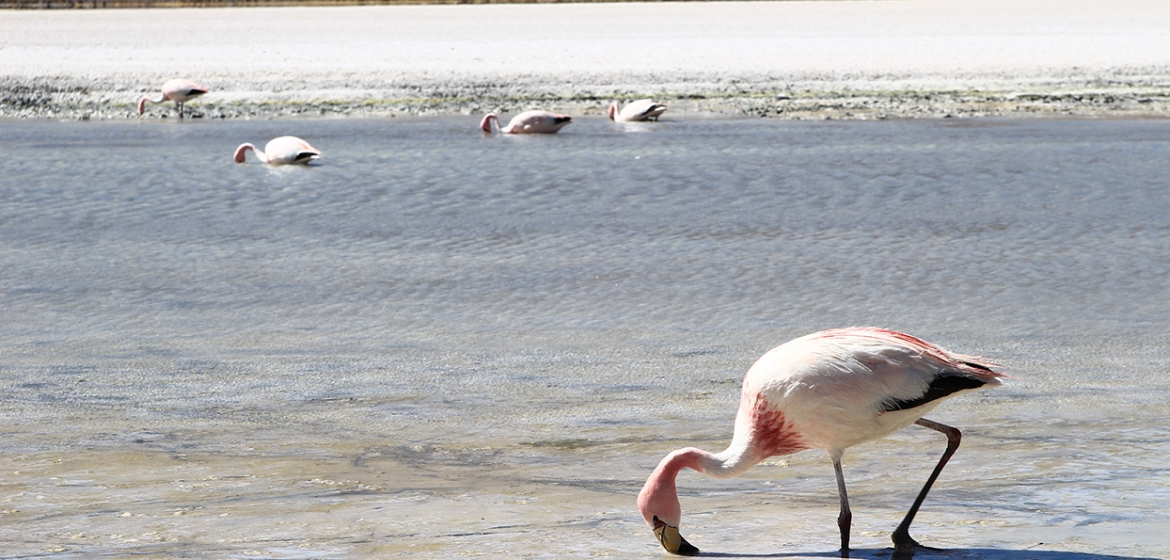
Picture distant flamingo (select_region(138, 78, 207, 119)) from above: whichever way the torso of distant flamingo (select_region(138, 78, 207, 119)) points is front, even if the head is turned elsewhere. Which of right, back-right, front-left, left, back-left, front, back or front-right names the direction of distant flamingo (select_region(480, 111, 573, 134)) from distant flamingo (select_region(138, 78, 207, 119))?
back-left

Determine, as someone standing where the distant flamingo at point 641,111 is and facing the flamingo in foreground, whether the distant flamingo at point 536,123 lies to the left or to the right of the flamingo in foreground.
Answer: right

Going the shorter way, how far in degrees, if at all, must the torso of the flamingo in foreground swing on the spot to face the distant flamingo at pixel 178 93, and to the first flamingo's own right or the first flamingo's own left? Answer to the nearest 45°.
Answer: approximately 45° to the first flamingo's own right

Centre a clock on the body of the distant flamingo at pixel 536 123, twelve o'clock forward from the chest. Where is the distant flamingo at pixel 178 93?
the distant flamingo at pixel 178 93 is roughly at 1 o'clock from the distant flamingo at pixel 536 123.

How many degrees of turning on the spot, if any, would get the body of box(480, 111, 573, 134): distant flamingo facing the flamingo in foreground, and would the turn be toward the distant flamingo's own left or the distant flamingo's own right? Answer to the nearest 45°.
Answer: approximately 90° to the distant flamingo's own left

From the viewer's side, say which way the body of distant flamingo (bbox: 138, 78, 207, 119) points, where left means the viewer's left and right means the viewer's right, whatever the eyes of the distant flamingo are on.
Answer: facing to the left of the viewer

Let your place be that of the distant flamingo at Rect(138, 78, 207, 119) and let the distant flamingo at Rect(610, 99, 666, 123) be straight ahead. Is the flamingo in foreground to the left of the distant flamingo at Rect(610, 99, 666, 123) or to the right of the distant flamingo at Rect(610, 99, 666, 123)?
right

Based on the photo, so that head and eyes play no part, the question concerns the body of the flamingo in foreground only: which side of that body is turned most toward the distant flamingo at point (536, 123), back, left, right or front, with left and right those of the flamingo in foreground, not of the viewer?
right

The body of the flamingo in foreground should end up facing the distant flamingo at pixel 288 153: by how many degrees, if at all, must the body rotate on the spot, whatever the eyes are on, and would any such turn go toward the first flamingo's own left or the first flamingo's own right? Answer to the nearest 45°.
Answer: approximately 45° to the first flamingo's own right

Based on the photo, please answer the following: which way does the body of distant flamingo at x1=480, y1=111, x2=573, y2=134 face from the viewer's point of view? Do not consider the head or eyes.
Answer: to the viewer's left

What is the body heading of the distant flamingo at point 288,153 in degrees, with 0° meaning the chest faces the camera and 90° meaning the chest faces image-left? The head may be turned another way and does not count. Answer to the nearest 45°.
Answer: approximately 90°

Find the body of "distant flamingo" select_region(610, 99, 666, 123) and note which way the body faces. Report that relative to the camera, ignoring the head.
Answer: to the viewer's left

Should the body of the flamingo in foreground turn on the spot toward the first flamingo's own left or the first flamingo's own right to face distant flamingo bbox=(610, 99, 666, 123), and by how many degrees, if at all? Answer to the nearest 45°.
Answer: approximately 90° to the first flamingo's own right

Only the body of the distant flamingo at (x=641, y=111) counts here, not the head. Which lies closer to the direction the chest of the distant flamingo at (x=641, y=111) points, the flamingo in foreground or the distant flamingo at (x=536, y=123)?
the distant flamingo

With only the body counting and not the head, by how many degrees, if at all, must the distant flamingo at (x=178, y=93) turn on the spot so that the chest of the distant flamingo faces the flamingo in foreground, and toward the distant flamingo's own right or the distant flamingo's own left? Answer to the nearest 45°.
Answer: approximately 90° to the distant flamingo's own left
